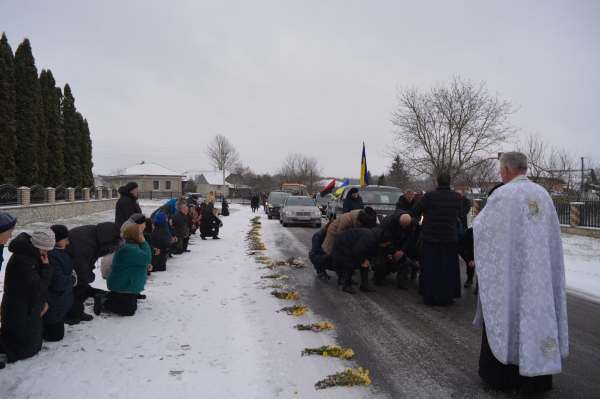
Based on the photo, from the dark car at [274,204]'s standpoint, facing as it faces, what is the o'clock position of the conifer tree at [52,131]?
The conifer tree is roughly at 3 o'clock from the dark car.

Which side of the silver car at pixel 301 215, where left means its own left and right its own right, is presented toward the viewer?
front

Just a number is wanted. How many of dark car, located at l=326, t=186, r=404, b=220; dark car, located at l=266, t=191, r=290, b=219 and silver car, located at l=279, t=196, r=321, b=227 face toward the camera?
3

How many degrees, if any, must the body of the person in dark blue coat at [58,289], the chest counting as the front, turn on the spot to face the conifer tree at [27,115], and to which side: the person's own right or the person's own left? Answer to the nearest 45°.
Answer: approximately 90° to the person's own left

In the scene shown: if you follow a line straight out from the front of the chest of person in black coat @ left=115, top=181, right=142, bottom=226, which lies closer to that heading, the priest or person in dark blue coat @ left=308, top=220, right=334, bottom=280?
the person in dark blue coat

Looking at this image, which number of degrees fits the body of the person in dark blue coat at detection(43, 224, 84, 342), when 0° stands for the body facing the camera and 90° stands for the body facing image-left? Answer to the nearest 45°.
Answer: approximately 270°

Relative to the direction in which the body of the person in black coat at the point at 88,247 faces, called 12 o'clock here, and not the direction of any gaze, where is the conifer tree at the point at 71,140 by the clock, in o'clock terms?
The conifer tree is roughly at 9 o'clock from the person in black coat.

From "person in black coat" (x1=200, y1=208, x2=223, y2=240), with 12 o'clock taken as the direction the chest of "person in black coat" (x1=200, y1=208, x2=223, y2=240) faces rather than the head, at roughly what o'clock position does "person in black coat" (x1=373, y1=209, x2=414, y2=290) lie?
"person in black coat" (x1=373, y1=209, x2=414, y2=290) is roughly at 2 o'clock from "person in black coat" (x1=200, y1=208, x2=223, y2=240).

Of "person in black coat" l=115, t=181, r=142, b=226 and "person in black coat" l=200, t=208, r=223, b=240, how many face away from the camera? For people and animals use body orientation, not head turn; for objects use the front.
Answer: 0

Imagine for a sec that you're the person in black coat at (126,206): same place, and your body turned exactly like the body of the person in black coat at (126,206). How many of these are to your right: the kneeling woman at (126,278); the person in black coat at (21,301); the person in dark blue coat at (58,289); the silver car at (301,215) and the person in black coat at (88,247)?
4

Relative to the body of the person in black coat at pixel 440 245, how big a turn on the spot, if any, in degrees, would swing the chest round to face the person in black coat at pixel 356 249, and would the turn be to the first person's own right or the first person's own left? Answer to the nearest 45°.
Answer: approximately 90° to the first person's own left

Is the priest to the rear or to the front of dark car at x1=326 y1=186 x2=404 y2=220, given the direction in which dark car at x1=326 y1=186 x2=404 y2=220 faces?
to the front

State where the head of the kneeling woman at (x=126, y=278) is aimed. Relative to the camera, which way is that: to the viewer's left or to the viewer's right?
to the viewer's right

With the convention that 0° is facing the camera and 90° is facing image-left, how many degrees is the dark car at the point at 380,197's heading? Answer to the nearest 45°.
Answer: approximately 0°

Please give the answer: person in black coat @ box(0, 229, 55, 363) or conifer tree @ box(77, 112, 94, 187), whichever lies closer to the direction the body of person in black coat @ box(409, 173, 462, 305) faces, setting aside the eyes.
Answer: the conifer tree
